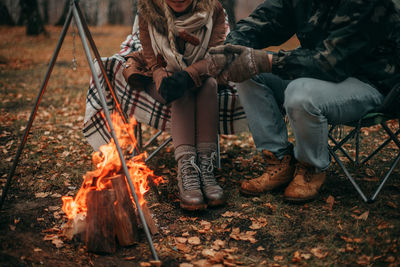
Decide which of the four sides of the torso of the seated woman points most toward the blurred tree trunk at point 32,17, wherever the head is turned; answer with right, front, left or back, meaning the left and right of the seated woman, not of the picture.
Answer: back

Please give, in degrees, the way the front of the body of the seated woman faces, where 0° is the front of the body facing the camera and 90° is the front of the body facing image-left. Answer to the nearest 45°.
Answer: approximately 0°

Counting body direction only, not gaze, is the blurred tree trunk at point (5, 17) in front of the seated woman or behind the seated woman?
behind

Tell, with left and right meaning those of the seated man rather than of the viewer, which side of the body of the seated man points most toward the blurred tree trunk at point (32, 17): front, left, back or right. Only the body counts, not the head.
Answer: right

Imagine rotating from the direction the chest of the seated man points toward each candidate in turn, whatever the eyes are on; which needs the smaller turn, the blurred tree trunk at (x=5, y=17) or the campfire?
the campfire

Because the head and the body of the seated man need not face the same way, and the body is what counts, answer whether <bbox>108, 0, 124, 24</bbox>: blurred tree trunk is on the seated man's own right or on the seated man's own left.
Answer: on the seated man's own right

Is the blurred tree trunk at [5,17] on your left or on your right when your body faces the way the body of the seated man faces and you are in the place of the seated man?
on your right

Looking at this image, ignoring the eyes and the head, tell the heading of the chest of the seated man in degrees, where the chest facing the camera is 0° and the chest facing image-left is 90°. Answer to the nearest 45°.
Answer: approximately 45°

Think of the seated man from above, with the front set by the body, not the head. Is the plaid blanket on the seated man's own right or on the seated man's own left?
on the seated man's own right

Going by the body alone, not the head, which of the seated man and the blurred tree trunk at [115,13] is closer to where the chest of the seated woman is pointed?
the seated man
